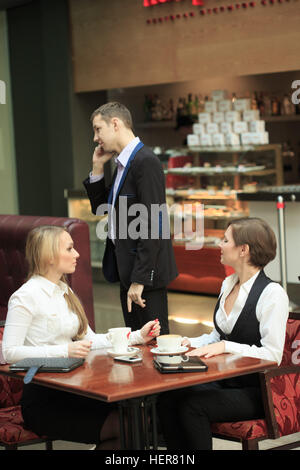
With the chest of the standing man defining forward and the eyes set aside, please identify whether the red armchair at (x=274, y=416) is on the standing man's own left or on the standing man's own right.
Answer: on the standing man's own left

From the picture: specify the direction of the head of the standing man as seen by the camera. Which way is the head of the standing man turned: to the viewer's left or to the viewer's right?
to the viewer's left

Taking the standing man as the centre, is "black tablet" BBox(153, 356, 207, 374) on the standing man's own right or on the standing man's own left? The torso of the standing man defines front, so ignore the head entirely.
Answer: on the standing man's own left

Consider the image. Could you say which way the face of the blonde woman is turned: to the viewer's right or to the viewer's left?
to the viewer's right

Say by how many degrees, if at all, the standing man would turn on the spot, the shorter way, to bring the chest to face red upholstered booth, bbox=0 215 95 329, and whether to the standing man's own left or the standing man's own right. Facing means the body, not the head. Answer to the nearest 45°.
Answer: approximately 45° to the standing man's own right
